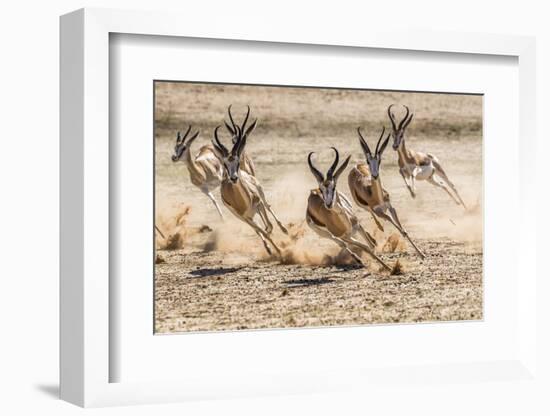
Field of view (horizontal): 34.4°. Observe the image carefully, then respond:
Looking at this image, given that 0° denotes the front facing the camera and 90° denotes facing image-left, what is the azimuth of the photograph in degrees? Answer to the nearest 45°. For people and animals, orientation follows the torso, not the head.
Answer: approximately 315°

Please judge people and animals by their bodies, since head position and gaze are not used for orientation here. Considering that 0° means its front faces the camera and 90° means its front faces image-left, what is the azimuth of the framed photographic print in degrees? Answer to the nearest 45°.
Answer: approximately 315°
